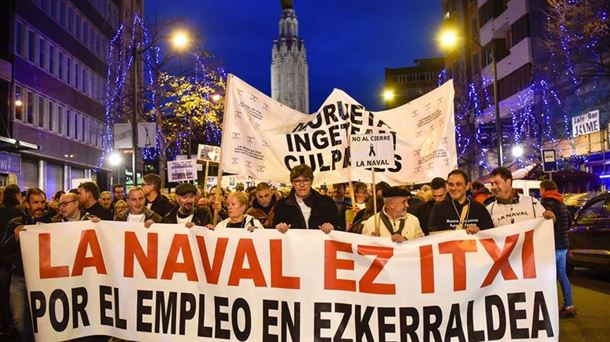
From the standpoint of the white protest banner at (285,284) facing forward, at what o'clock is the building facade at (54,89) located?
The building facade is roughly at 5 o'clock from the white protest banner.

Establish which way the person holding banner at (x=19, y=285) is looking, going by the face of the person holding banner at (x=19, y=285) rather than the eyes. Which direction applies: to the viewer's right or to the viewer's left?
to the viewer's right

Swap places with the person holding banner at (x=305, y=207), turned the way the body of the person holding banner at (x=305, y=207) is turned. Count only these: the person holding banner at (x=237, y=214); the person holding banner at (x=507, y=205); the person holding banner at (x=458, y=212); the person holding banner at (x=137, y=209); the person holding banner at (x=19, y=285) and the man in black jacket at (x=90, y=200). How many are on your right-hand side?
4

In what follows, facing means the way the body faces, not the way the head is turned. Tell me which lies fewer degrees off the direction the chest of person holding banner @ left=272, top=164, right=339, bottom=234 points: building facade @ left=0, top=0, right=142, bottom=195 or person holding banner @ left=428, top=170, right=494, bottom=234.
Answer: the person holding banner

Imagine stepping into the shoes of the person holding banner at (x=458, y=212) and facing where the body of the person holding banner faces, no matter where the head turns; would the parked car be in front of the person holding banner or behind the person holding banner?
behind

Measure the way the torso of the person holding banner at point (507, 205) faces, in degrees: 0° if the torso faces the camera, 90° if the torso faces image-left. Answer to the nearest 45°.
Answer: approximately 0°

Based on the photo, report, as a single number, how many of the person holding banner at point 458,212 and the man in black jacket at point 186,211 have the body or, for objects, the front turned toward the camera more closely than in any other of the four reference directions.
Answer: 2

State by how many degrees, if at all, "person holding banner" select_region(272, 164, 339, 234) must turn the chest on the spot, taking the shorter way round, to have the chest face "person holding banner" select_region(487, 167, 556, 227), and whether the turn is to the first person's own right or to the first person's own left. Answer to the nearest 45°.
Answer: approximately 90° to the first person's own left

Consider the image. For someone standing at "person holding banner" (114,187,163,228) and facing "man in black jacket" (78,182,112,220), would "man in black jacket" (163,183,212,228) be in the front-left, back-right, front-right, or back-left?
back-right

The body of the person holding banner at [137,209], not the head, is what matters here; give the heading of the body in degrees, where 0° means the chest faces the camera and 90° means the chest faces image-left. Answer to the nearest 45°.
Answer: approximately 0°
